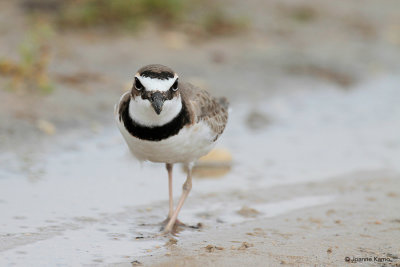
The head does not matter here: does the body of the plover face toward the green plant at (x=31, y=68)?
no

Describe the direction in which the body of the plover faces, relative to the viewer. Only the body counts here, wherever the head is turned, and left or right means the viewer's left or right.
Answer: facing the viewer and to the left of the viewer
